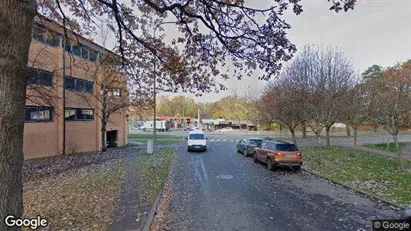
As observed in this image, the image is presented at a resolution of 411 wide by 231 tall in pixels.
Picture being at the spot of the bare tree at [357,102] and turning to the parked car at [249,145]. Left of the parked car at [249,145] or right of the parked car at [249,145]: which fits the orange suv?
left

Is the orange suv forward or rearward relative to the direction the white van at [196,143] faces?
forward

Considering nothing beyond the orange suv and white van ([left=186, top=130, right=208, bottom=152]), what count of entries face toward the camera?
1

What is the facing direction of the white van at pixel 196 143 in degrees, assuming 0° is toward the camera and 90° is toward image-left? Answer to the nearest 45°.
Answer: approximately 0°

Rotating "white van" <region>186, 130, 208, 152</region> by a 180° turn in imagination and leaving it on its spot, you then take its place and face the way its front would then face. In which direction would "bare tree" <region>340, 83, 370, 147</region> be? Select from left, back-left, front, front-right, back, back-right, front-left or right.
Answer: right

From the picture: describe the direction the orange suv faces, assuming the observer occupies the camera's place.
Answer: facing away from the viewer and to the left of the viewer

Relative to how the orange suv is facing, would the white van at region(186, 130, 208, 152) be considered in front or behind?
in front

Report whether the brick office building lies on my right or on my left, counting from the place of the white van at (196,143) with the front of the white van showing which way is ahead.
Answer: on my right

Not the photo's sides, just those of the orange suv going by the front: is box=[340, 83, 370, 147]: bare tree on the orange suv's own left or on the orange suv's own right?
on the orange suv's own right
